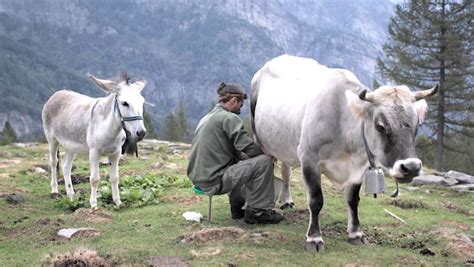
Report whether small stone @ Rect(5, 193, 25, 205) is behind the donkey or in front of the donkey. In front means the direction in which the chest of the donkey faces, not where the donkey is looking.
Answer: behind

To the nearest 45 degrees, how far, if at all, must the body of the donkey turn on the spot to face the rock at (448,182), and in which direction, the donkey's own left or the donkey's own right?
approximately 45° to the donkey's own left

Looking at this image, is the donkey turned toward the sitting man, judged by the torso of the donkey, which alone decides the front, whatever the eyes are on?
yes

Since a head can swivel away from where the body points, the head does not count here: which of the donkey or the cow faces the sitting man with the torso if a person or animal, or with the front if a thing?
the donkey

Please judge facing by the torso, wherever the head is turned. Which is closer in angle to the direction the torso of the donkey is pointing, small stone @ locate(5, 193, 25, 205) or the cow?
the cow

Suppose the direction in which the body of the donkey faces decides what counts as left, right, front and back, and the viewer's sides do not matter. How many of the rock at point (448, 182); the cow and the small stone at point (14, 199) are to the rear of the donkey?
1

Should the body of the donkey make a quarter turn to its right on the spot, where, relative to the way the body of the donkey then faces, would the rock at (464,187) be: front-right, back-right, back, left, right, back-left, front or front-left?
back-left

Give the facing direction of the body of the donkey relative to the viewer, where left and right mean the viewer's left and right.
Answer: facing the viewer and to the right of the viewer

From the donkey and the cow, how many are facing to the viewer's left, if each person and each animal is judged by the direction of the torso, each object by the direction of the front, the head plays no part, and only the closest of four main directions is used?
0
